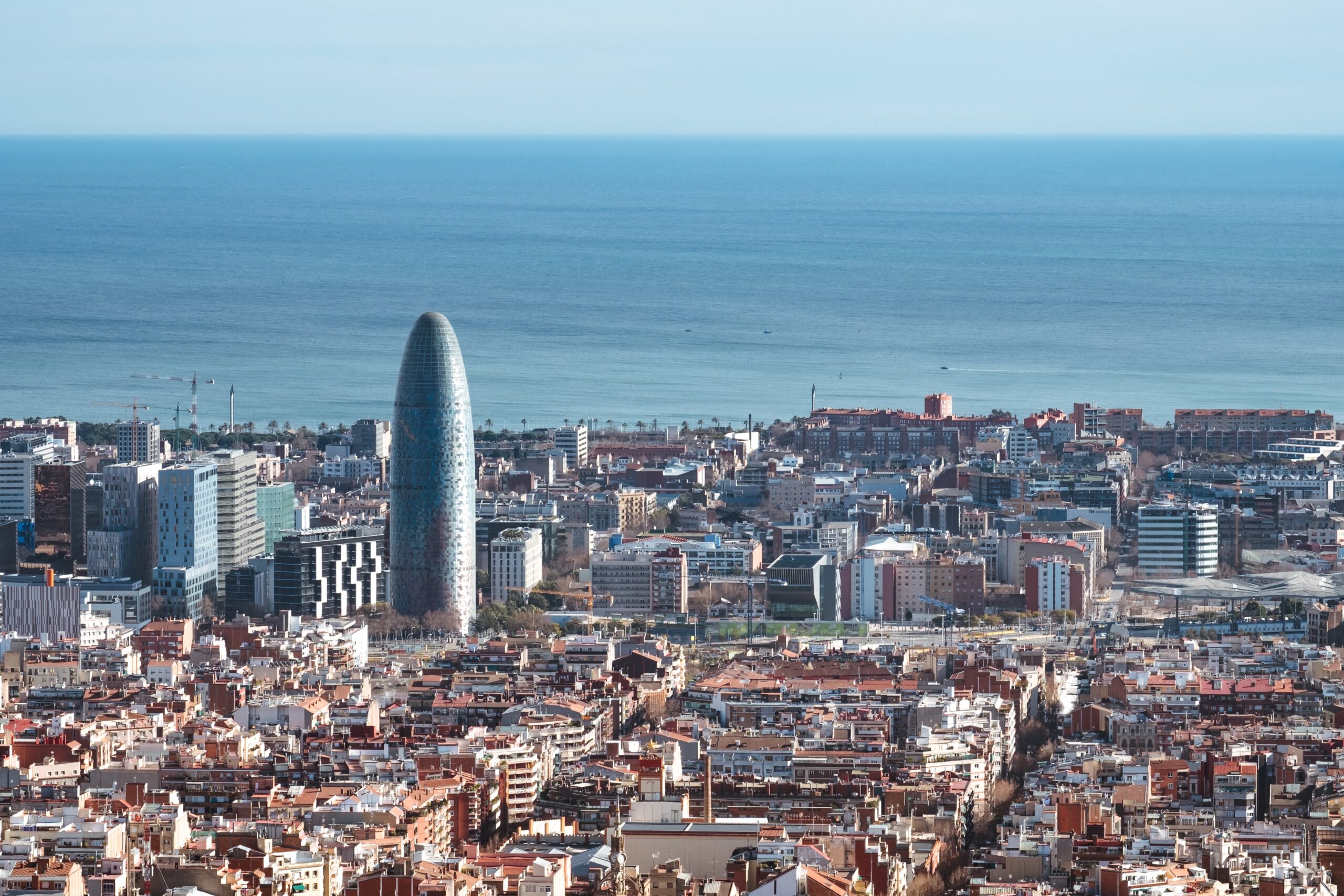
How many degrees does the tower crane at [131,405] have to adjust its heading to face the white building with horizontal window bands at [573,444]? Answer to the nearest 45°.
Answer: approximately 135° to its left

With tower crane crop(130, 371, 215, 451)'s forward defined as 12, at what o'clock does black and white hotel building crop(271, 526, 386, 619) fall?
The black and white hotel building is roughly at 9 o'clock from the tower crane.

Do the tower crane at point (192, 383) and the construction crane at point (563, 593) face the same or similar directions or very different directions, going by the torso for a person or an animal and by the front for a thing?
same or similar directions

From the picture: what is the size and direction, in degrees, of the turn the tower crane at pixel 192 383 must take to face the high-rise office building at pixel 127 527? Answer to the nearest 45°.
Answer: approximately 90° to its left

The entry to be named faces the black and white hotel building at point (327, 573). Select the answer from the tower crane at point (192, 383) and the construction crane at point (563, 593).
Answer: the construction crane

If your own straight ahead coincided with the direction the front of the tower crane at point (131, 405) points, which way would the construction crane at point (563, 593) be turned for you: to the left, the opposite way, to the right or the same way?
the same way

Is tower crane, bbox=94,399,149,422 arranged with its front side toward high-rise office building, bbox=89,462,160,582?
no

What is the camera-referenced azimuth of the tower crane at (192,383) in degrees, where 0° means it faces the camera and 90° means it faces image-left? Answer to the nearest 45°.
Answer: approximately 90°

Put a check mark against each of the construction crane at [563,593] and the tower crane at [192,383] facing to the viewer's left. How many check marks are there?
2

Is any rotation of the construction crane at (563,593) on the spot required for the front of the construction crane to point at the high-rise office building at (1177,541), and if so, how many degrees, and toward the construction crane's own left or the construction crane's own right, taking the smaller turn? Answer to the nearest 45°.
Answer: approximately 180°

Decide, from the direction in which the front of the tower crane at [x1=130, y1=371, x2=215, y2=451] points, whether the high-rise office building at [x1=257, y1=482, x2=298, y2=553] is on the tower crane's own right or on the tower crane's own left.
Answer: on the tower crane's own left

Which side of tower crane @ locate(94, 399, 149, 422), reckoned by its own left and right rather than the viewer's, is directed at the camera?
left

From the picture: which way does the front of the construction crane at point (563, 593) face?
to the viewer's left

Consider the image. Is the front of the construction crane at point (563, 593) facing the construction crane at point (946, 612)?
no

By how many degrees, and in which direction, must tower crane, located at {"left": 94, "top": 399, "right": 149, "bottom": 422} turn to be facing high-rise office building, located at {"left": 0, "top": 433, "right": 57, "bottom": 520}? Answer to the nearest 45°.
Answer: approximately 90° to its left

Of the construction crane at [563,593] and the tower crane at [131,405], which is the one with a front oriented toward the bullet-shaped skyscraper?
the construction crane

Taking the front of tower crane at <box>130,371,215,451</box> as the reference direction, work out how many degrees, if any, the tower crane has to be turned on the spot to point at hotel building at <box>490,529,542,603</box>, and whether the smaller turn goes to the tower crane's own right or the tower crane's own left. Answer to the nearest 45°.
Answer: approximately 90° to the tower crane's own left

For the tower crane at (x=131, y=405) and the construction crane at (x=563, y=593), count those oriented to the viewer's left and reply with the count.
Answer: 2
